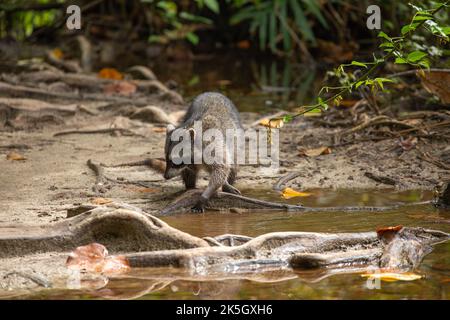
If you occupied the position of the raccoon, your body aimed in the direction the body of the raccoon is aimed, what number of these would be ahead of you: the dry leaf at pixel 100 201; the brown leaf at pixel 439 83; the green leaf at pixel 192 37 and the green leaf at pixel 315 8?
1

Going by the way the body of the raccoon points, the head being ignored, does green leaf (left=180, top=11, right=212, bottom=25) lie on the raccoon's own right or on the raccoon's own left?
on the raccoon's own right

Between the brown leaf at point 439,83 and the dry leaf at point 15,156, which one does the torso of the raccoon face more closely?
the dry leaf

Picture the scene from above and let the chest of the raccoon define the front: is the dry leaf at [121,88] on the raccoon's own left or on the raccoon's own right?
on the raccoon's own right

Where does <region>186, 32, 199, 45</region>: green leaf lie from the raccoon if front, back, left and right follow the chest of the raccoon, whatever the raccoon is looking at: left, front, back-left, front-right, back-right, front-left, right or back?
back-right

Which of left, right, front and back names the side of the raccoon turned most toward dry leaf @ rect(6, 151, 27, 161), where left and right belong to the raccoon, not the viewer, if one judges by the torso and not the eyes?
right

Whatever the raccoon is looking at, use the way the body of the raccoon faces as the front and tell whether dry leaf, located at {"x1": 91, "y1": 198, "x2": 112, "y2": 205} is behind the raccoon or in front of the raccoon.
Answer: in front

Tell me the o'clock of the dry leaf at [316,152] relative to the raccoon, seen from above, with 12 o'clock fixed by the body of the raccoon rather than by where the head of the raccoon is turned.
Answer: The dry leaf is roughly at 6 o'clock from the raccoon.

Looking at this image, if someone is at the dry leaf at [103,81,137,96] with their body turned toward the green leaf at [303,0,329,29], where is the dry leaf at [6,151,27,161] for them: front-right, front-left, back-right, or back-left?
back-right

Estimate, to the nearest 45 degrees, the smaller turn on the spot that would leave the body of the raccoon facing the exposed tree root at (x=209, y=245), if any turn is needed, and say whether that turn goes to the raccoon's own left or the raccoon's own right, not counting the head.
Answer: approximately 45° to the raccoon's own left

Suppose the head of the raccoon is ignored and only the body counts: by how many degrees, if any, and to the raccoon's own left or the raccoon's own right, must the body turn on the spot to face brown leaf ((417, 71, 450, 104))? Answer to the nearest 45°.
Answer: approximately 180°

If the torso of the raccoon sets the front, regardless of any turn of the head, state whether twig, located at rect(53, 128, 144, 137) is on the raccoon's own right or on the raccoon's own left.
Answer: on the raccoon's own right

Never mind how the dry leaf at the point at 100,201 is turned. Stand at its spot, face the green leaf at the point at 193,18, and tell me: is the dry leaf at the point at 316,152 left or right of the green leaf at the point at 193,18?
right

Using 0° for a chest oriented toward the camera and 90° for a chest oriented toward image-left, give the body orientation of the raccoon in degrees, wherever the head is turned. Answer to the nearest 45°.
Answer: approximately 45°
